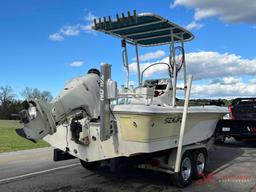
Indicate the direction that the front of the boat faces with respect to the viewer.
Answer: facing away from the viewer and to the right of the viewer
